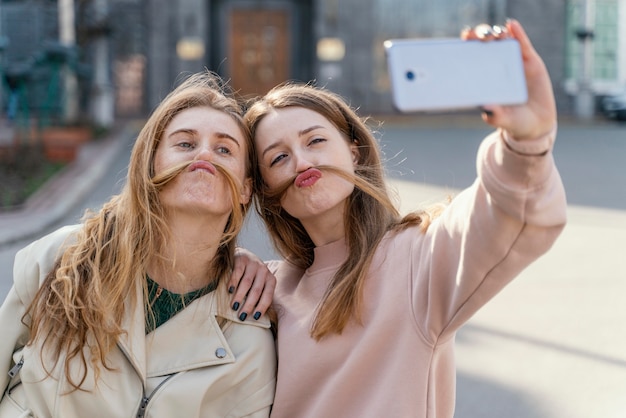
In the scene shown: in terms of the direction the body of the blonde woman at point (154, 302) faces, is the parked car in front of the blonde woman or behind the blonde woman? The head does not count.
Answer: behind

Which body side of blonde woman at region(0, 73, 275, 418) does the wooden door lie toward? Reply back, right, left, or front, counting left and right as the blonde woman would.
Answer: back

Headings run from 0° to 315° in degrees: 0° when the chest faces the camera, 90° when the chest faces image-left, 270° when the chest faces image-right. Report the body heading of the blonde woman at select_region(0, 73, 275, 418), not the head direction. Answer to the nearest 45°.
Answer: approximately 0°
